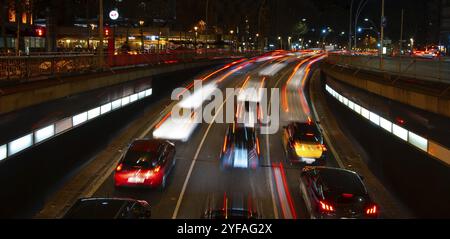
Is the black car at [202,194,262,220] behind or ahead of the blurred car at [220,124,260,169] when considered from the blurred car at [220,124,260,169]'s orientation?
behind

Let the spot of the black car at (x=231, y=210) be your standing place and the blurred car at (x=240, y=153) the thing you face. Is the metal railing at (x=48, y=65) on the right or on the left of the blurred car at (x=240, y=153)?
left

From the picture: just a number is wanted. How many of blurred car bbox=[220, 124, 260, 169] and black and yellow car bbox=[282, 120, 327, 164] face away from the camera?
2

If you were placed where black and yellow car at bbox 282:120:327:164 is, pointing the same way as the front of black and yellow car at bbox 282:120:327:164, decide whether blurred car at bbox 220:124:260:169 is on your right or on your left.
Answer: on your left

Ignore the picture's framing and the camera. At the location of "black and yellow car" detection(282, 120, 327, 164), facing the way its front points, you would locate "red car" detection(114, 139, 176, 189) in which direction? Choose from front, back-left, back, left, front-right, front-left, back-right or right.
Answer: back-left

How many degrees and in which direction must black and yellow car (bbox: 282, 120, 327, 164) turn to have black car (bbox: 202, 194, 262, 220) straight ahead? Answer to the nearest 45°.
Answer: approximately 180°

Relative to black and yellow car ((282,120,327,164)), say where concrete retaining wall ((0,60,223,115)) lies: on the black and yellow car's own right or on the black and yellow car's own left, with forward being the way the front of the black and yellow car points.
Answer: on the black and yellow car's own left

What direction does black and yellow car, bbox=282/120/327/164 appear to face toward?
away from the camera
